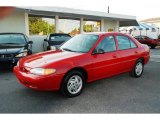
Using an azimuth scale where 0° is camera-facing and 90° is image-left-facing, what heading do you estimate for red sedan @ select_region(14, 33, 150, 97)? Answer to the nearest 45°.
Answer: approximately 45°

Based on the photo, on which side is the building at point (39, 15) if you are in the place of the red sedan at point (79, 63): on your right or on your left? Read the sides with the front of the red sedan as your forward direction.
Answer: on your right

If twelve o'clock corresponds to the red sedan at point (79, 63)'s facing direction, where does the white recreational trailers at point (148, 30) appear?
The white recreational trailers is roughly at 5 o'clock from the red sedan.

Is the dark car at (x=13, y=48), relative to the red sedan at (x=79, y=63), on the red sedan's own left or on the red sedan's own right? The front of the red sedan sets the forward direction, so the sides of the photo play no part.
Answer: on the red sedan's own right

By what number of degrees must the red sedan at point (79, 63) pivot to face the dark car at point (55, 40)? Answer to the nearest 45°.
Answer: approximately 135° to its right
